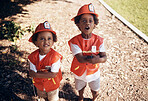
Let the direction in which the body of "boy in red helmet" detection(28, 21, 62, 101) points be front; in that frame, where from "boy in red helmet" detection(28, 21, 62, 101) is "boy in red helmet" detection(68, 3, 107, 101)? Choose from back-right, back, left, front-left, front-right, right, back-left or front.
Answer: left

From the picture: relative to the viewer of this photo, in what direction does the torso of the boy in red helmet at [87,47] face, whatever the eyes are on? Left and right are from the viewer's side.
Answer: facing the viewer

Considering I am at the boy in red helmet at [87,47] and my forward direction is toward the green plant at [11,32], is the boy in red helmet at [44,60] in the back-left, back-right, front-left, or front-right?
front-left

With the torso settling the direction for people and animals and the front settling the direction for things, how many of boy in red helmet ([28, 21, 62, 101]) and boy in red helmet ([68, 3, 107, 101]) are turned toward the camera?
2

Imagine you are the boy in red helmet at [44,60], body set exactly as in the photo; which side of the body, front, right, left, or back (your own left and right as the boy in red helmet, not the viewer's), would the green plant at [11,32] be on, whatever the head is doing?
back

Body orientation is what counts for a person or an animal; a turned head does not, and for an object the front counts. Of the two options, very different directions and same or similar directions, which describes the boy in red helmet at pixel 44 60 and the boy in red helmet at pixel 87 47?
same or similar directions

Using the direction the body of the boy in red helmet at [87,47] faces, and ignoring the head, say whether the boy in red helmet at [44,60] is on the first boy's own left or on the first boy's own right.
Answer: on the first boy's own right

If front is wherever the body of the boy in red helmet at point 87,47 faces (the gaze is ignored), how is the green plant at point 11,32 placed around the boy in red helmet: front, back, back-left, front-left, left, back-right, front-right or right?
back-right

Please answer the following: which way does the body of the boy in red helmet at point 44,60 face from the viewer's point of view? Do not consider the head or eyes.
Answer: toward the camera

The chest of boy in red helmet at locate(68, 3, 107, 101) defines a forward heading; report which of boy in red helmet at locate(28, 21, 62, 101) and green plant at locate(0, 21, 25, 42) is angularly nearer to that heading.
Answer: the boy in red helmet
